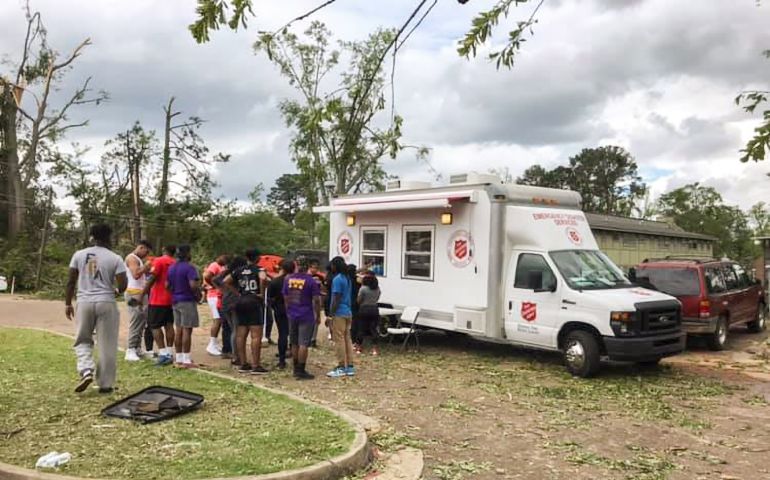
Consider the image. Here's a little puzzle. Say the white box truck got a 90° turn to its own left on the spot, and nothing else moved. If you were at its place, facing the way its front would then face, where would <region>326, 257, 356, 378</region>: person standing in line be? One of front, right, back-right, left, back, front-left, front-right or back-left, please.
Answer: back

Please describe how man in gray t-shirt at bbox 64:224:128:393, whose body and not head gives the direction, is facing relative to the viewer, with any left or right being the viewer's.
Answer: facing away from the viewer

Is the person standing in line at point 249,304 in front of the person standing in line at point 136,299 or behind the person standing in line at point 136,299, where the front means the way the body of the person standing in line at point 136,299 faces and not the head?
in front

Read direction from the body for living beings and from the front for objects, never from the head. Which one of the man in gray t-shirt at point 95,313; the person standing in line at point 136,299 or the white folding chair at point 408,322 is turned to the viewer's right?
the person standing in line

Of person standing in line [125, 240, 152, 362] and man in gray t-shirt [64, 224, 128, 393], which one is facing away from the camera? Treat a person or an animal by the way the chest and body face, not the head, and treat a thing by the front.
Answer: the man in gray t-shirt

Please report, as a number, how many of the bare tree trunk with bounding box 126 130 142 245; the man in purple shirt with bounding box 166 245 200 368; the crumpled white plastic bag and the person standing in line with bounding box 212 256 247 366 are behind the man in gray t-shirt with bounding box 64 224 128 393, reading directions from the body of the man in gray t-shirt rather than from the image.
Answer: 1

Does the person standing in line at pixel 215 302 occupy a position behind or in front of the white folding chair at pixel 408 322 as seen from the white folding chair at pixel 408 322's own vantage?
in front

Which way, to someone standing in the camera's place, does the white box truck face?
facing the viewer and to the right of the viewer

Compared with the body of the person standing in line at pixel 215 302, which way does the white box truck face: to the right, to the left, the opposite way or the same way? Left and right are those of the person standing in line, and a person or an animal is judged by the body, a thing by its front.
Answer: to the right

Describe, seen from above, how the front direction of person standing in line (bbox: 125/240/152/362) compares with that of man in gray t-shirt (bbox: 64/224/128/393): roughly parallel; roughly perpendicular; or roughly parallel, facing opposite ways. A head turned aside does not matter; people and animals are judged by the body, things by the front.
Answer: roughly perpendicular

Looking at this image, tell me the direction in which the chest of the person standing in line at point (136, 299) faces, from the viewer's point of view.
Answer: to the viewer's right

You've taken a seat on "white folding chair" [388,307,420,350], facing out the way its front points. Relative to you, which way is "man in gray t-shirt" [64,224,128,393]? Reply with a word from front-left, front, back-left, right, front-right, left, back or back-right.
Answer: front

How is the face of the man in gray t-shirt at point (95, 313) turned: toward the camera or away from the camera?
away from the camera
